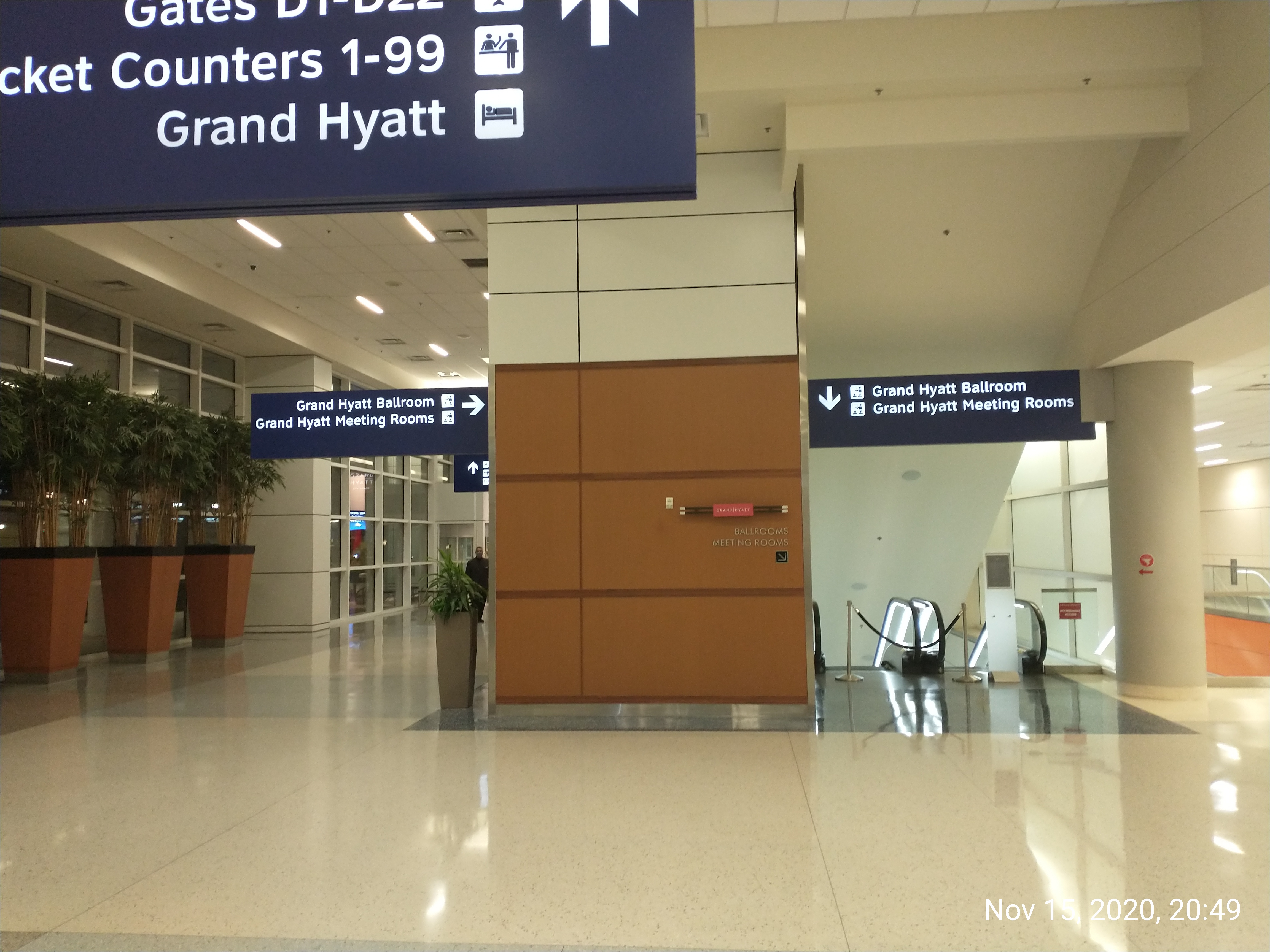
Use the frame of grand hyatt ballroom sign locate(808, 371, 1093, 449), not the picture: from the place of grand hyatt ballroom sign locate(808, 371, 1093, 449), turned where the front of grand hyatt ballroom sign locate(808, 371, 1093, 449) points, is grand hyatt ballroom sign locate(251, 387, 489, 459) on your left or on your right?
on your right

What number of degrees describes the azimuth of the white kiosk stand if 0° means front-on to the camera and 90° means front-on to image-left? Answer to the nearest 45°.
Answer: approximately 0°

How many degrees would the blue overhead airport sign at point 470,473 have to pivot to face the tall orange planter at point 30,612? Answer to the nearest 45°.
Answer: approximately 90° to its right

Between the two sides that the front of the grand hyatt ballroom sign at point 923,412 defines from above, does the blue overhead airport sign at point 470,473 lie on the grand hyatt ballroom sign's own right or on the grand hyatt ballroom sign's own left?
on the grand hyatt ballroom sign's own right

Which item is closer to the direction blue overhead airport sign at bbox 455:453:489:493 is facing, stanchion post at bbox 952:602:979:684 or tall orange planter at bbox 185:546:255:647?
the stanchion post

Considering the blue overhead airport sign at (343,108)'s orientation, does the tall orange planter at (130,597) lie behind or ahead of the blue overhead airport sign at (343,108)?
behind

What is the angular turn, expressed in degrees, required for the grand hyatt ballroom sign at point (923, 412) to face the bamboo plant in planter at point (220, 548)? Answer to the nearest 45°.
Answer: approximately 90° to its right

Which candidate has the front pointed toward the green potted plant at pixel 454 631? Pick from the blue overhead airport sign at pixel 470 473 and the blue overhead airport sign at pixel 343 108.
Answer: the blue overhead airport sign at pixel 470 473

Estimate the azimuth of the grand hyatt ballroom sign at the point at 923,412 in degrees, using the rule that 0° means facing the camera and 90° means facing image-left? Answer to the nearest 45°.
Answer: approximately 0°

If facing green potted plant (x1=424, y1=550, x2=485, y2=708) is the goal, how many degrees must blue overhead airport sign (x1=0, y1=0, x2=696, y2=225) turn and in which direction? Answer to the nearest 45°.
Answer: approximately 180°

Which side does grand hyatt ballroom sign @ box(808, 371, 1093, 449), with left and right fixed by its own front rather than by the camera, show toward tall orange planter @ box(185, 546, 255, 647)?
right

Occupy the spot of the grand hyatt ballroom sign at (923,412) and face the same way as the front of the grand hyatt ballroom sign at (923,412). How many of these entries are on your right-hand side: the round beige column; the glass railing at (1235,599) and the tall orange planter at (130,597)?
1
